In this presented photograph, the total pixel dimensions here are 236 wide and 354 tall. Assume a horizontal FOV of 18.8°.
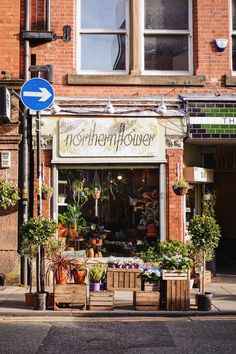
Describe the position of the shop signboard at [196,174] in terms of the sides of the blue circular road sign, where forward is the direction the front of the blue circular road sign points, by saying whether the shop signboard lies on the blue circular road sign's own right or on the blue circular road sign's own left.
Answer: on the blue circular road sign's own left

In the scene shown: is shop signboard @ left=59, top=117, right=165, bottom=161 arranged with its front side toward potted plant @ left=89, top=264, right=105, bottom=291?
yes

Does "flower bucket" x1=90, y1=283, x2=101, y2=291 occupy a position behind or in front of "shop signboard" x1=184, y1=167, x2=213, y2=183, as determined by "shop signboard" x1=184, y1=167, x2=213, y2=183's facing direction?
in front

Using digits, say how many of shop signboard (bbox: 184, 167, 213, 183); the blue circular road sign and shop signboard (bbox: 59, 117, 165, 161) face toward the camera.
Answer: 3

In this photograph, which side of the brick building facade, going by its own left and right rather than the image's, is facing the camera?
front

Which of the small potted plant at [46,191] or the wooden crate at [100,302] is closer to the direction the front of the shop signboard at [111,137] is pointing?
the wooden crate

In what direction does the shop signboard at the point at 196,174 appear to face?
toward the camera

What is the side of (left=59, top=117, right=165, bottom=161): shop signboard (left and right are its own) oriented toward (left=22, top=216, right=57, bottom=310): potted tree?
front

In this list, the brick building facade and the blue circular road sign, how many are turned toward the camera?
2

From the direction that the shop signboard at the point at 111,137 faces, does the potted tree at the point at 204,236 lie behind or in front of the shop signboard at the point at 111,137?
in front

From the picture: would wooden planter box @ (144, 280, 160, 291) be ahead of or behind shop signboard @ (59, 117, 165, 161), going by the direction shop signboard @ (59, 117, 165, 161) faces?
ahead

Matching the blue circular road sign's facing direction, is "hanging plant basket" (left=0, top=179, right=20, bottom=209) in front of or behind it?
behind

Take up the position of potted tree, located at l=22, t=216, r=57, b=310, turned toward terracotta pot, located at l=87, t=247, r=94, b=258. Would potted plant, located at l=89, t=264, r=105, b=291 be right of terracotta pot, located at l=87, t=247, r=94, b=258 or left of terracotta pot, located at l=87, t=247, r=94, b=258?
right

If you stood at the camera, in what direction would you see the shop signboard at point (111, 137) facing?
facing the viewer
